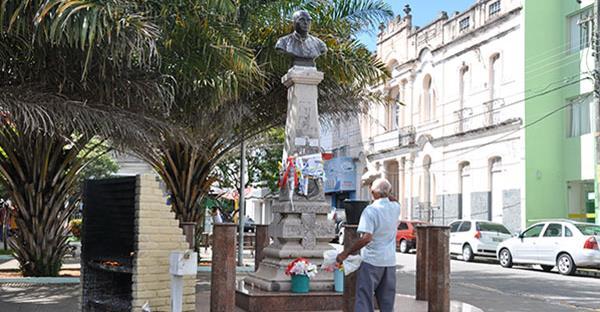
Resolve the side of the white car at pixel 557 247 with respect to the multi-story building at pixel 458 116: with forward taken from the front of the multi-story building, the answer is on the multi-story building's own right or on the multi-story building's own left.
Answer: on the multi-story building's own left

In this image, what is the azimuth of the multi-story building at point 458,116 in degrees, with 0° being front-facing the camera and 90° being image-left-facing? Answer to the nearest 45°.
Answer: approximately 45°

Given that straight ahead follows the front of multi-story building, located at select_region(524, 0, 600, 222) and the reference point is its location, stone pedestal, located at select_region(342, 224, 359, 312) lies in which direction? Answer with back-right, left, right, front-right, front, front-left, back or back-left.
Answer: front-left

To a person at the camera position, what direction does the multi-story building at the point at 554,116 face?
facing the viewer and to the left of the viewer

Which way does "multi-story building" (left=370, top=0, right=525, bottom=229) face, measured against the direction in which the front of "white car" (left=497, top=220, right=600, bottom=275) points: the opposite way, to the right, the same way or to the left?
to the left

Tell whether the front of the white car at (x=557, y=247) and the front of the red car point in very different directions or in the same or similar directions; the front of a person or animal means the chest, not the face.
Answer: same or similar directions

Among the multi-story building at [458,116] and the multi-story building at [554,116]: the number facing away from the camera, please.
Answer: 0

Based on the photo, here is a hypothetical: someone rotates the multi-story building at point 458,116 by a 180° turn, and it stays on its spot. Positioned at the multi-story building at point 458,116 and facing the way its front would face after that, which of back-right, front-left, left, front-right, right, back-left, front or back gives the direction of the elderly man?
back-right

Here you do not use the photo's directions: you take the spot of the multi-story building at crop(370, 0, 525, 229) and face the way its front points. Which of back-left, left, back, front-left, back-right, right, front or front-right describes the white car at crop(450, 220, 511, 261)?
front-left

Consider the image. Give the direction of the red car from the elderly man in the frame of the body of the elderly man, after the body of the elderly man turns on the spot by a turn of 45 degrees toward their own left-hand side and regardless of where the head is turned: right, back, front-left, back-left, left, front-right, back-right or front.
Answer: right

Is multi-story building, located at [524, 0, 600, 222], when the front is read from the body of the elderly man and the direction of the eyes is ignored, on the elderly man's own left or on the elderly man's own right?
on the elderly man's own right

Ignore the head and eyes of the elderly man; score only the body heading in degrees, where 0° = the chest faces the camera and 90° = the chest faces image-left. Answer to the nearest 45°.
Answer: approximately 135°

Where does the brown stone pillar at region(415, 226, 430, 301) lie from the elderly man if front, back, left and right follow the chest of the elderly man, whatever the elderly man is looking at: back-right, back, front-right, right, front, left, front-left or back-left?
front-right

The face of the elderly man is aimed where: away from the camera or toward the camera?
away from the camera

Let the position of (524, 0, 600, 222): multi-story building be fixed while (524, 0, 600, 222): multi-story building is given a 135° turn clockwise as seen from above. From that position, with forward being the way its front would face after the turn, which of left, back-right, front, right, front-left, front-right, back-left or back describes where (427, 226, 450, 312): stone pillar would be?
back

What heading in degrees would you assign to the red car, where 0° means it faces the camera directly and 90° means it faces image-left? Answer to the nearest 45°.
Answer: approximately 135°

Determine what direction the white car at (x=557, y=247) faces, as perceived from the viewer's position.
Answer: facing away from the viewer and to the left of the viewer
